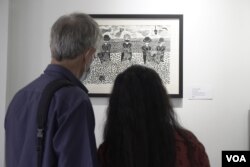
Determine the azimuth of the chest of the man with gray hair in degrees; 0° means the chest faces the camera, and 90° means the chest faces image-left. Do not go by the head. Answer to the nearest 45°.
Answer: approximately 225°

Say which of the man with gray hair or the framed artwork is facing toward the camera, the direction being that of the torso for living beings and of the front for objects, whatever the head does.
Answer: the framed artwork

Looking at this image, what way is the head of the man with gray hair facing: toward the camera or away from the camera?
away from the camera

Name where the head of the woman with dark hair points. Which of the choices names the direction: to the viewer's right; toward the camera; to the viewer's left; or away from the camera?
away from the camera

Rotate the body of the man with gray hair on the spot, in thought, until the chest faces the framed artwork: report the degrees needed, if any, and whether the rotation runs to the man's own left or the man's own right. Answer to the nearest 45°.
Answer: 0° — they already face it

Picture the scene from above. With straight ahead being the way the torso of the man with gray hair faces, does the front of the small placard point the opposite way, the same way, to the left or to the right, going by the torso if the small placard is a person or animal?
the opposite way

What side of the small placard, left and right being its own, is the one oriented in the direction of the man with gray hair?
front

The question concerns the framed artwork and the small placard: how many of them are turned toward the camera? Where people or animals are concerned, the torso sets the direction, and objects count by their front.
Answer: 2

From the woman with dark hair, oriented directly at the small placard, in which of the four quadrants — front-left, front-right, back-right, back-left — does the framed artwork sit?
front-left

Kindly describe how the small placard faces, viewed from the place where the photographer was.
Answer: facing the viewer

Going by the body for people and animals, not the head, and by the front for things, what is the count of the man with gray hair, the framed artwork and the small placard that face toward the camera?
2

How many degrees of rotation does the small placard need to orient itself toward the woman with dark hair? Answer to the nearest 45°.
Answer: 0° — it already faces them

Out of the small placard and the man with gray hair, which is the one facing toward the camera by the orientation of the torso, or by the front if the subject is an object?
the small placard

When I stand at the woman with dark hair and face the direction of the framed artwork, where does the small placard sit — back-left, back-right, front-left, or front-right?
front-right
